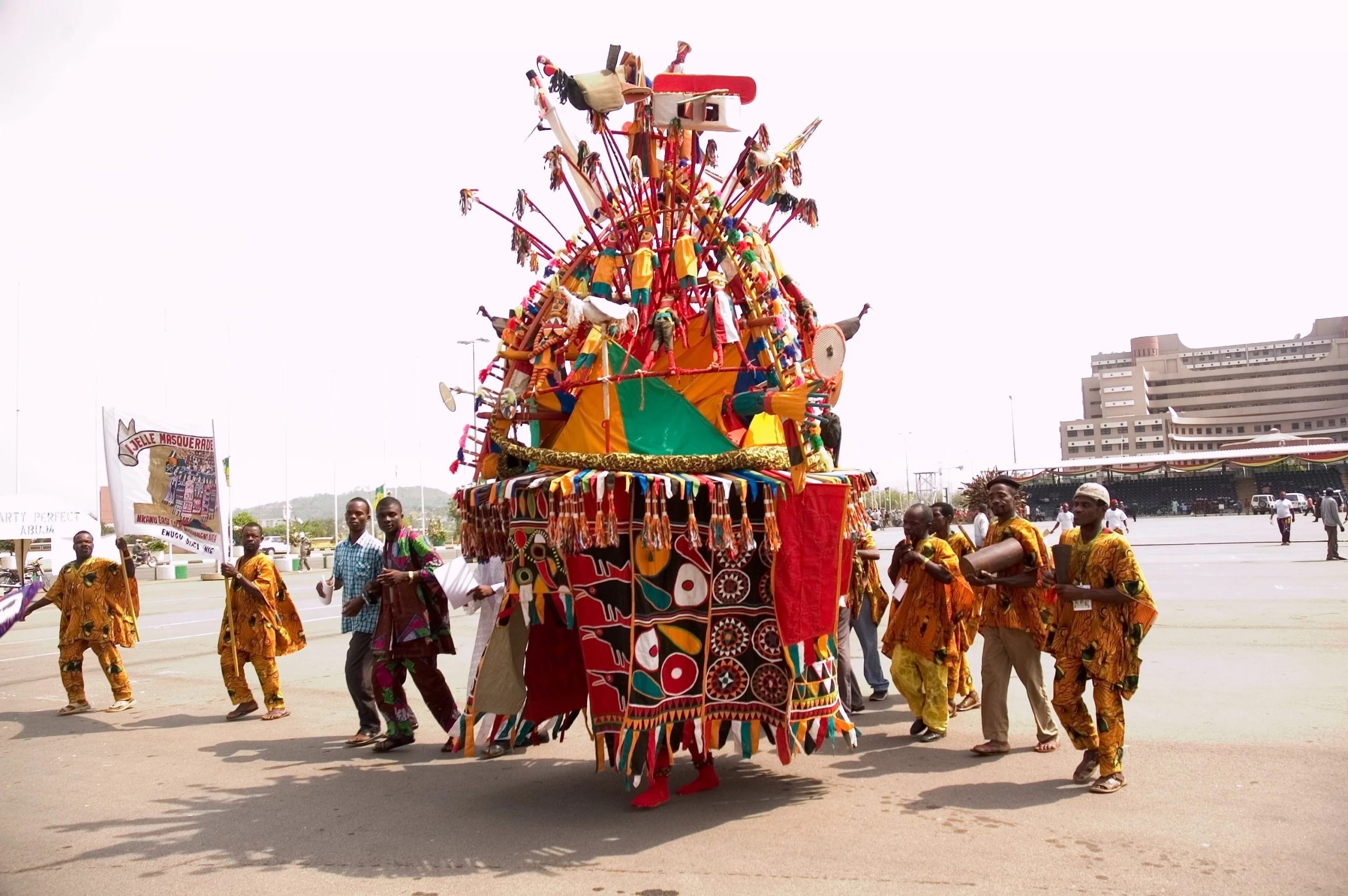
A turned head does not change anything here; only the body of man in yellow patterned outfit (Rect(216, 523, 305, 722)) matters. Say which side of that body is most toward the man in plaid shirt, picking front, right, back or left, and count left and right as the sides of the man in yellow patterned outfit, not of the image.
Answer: left

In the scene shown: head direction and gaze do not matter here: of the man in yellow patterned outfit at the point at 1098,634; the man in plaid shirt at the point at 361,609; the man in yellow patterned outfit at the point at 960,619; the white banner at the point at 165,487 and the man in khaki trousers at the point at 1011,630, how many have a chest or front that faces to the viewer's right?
0

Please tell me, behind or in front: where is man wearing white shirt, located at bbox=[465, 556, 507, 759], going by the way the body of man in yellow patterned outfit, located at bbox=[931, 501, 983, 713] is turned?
in front

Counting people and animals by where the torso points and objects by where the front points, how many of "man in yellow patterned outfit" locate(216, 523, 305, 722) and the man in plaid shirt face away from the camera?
0

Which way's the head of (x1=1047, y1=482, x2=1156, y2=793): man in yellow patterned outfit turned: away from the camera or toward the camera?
toward the camera

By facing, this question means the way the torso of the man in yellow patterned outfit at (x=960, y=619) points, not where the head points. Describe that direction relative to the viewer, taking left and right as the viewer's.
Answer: facing the viewer and to the left of the viewer

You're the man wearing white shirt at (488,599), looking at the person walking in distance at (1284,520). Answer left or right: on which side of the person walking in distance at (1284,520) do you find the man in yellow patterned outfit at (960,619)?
right

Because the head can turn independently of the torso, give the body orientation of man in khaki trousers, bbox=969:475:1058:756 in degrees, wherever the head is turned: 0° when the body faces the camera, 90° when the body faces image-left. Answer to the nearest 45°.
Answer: approximately 45°

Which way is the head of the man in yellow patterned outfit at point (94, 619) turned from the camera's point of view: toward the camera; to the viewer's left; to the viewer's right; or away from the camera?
toward the camera

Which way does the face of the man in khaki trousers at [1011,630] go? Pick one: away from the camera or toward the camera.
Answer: toward the camera

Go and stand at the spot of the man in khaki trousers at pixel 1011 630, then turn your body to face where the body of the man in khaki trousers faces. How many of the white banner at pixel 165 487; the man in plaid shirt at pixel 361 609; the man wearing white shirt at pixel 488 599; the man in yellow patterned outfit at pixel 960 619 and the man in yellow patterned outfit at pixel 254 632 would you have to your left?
0

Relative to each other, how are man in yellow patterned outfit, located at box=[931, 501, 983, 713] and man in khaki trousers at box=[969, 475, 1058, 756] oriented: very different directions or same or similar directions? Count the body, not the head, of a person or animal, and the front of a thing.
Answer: same or similar directions

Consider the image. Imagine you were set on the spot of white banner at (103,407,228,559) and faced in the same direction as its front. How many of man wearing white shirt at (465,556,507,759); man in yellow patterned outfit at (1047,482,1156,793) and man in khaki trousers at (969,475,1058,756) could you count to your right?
0

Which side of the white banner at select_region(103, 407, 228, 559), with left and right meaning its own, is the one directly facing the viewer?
front

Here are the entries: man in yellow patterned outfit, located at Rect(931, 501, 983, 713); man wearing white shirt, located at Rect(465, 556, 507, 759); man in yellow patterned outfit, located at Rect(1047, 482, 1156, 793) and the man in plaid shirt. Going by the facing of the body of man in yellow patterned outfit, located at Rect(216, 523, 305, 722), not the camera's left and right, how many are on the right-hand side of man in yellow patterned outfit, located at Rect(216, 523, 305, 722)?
0

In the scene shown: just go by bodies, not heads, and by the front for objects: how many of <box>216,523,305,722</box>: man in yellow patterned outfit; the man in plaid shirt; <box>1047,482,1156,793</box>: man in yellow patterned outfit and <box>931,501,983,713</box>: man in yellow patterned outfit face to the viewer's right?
0

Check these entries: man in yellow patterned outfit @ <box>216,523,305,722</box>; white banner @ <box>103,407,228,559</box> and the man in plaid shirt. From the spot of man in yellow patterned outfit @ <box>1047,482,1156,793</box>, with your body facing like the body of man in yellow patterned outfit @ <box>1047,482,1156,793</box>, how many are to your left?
0

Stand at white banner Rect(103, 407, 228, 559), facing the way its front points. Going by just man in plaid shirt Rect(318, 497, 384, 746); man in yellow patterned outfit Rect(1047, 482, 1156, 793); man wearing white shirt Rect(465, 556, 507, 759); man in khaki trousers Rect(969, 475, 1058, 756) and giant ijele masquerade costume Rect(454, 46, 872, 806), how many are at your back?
0
